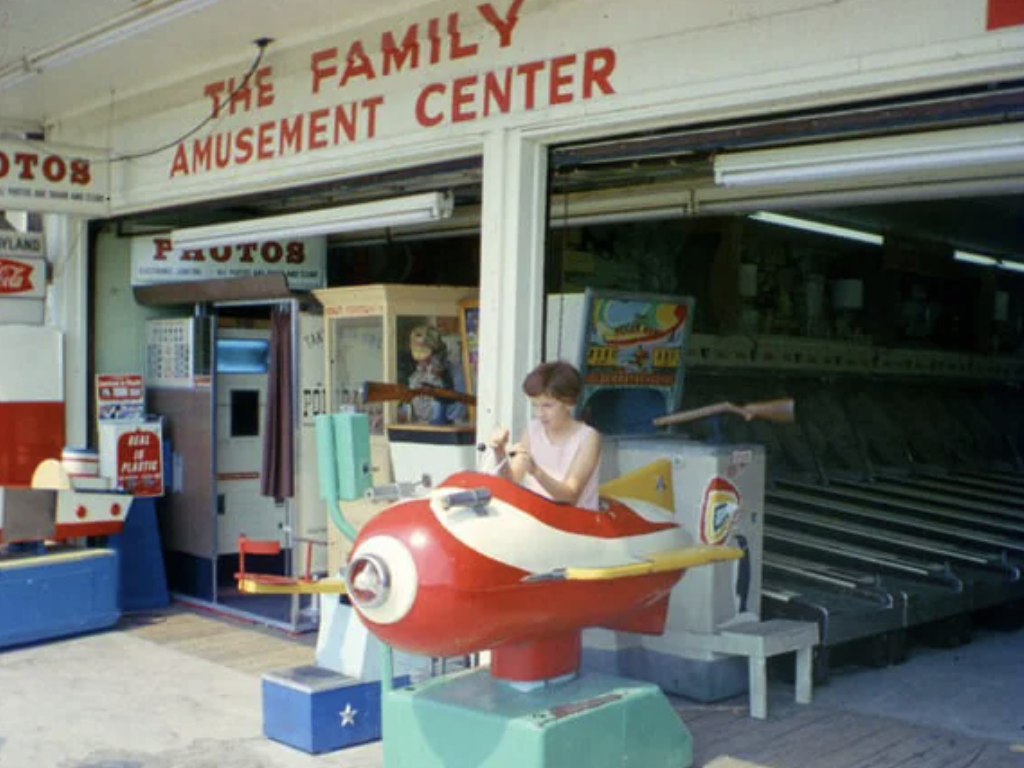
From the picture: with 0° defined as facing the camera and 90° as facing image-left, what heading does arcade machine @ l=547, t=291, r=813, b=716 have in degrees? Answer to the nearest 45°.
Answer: approximately 315°

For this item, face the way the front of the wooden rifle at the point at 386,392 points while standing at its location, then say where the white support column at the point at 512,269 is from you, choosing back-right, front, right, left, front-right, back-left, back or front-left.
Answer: front-right

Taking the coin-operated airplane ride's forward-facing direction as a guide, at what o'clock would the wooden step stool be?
The wooden step stool is roughly at 6 o'clock from the coin-operated airplane ride.

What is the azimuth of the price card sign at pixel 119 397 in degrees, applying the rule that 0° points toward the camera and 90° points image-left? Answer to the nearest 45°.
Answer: approximately 0°

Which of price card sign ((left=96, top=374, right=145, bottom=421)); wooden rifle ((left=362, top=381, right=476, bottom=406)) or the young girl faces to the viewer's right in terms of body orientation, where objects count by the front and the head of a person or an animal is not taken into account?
the wooden rifle

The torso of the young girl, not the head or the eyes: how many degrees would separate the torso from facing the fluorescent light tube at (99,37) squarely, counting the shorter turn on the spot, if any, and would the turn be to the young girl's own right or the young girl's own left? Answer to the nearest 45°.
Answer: approximately 90° to the young girl's own right

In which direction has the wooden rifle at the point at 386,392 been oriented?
to the viewer's right

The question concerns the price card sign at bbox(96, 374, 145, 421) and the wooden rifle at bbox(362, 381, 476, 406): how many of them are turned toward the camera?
1

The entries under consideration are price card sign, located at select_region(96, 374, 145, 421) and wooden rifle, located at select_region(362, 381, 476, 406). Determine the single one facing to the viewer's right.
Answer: the wooden rifle

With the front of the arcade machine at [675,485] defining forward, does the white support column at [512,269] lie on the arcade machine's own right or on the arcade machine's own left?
on the arcade machine's own right
